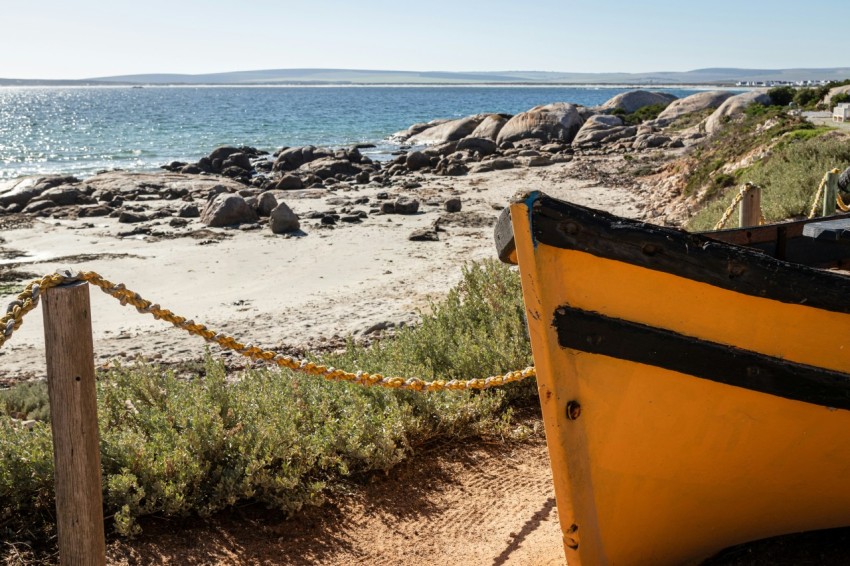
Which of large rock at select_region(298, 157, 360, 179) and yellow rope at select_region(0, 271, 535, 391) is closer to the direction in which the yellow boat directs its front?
the yellow rope

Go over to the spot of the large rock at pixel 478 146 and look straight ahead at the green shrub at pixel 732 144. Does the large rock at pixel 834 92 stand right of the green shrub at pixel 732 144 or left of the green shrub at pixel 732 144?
left

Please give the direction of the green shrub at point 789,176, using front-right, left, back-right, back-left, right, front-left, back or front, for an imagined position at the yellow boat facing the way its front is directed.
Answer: back-right

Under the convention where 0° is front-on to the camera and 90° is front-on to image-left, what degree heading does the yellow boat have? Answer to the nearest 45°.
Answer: approximately 45°

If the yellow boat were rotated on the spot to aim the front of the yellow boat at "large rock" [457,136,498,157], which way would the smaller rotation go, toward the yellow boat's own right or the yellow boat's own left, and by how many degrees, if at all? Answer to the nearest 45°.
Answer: approximately 135° to the yellow boat's own right

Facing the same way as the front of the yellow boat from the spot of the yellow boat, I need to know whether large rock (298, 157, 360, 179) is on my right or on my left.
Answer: on my right

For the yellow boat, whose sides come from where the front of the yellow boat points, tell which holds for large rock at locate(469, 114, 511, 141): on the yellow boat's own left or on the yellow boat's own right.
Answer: on the yellow boat's own right
